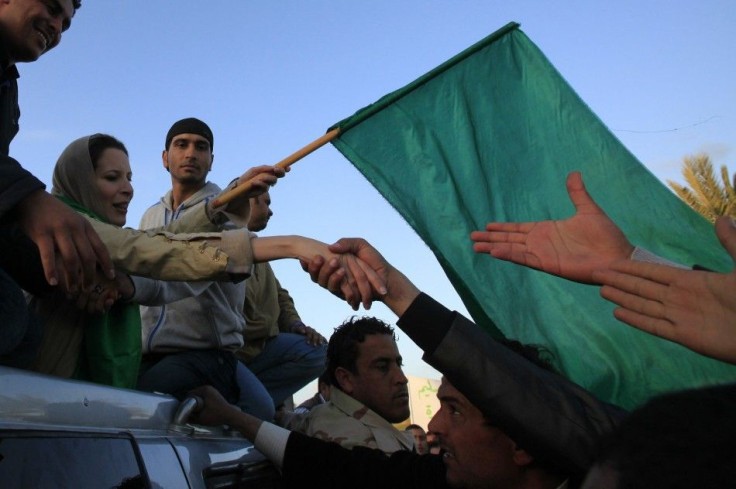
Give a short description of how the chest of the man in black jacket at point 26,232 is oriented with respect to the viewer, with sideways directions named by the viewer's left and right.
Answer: facing the viewer and to the right of the viewer

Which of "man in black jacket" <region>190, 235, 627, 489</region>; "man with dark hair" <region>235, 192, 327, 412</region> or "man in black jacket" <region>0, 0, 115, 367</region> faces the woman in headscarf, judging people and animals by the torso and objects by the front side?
"man in black jacket" <region>190, 235, 627, 489</region>

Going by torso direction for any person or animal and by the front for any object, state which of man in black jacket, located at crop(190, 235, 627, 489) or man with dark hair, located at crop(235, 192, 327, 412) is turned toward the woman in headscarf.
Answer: the man in black jacket

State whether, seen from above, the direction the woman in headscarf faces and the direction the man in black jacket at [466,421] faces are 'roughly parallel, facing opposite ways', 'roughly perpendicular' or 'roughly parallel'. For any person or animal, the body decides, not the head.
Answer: roughly parallel, facing opposite ways

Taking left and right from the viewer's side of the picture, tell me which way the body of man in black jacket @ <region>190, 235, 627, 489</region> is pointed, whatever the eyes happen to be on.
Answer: facing to the left of the viewer

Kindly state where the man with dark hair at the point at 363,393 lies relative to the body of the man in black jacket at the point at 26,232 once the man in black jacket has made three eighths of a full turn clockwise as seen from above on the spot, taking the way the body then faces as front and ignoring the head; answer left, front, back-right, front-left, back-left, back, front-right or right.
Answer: back-left

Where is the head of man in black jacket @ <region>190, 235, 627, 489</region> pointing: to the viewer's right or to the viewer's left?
to the viewer's left

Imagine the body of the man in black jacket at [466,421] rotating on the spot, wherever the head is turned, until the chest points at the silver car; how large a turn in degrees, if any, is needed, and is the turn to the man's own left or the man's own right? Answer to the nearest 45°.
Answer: approximately 45° to the man's own left

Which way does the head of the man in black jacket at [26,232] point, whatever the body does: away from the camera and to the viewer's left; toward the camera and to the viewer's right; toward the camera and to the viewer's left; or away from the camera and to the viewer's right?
toward the camera and to the viewer's right

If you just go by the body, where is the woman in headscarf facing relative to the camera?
to the viewer's right

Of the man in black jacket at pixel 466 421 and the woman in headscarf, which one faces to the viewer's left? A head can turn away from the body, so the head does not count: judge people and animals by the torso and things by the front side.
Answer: the man in black jacket
